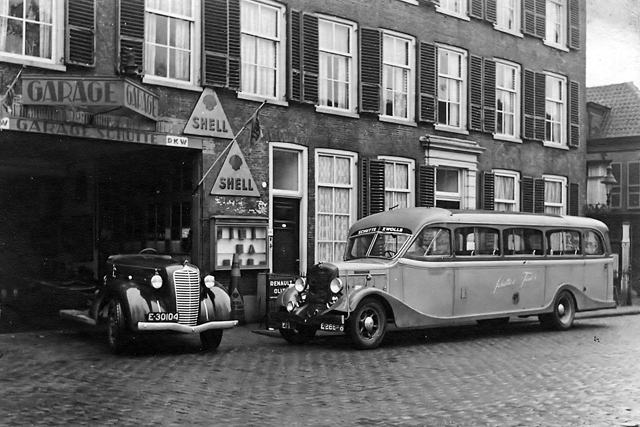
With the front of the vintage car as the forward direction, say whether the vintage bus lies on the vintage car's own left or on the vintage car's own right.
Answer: on the vintage car's own left

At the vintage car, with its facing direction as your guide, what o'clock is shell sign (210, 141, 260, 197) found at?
The shell sign is roughly at 8 o'clock from the vintage car.

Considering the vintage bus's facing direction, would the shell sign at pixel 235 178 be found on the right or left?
on its right

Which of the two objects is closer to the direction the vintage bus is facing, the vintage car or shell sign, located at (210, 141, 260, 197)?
the vintage car

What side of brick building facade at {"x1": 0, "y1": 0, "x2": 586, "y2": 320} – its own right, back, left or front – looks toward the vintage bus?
front

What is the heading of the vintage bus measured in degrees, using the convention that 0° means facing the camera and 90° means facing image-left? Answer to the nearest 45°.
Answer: approximately 45°

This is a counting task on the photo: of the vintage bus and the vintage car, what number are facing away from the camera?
0

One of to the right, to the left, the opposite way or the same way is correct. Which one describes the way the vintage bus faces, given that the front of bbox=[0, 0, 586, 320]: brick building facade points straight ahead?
to the right

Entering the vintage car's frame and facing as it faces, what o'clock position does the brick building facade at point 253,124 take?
The brick building facade is roughly at 8 o'clock from the vintage car.

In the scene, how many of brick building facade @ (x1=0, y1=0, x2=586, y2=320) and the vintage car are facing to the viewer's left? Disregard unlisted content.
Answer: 0

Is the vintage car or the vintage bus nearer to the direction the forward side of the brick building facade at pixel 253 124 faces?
the vintage bus

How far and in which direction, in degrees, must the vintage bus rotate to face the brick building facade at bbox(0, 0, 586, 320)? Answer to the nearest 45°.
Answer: approximately 90° to its right

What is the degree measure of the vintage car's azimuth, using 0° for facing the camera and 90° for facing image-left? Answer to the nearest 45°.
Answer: approximately 315°

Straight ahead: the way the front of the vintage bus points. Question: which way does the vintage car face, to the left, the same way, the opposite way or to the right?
to the left

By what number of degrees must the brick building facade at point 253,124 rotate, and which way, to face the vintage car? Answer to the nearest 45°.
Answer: approximately 45° to its right
